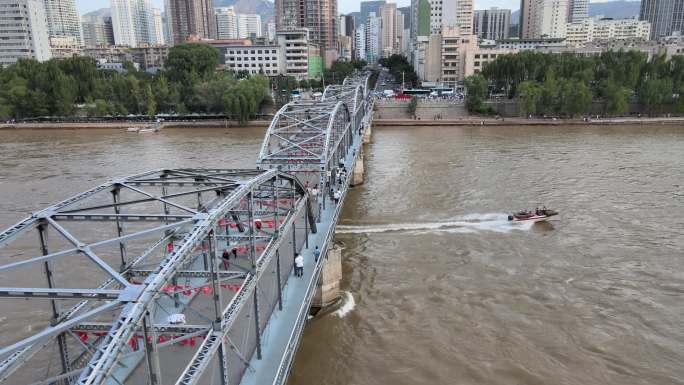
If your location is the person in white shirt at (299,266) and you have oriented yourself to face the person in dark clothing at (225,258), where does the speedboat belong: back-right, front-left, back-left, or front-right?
back-right

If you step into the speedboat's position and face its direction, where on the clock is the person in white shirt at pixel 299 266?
The person in white shirt is roughly at 4 o'clock from the speedboat.

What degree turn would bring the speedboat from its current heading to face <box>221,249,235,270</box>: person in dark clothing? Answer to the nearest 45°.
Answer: approximately 135° to its right

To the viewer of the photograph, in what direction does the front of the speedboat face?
facing to the right of the viewer
